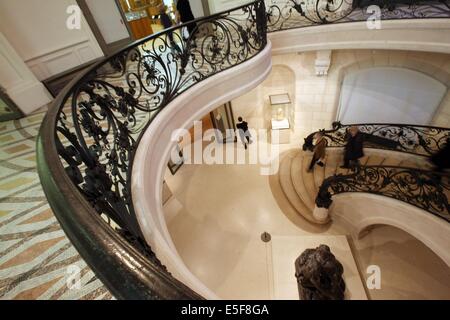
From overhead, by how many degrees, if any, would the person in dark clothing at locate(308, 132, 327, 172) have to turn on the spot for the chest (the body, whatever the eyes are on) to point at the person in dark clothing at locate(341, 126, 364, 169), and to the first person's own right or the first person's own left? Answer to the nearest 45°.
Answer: approximately 180°

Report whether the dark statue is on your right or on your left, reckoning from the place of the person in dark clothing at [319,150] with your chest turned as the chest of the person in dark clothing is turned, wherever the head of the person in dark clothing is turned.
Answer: on your left

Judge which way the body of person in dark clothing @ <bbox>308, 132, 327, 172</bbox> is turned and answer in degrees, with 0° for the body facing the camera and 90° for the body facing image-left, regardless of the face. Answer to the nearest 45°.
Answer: approximately 90°

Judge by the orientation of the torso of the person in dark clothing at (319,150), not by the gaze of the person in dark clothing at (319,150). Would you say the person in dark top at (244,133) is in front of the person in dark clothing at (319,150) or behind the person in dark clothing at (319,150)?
in front
